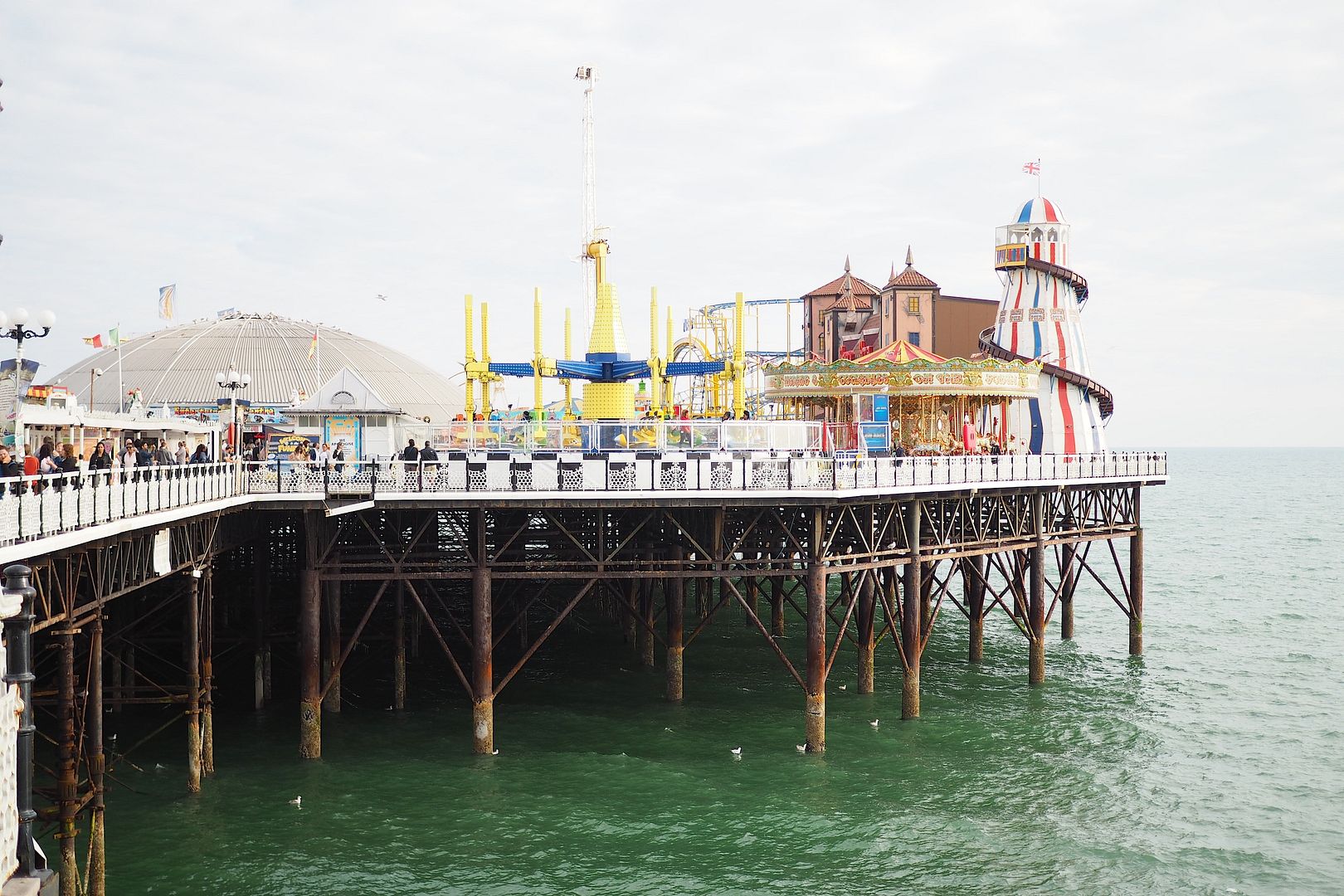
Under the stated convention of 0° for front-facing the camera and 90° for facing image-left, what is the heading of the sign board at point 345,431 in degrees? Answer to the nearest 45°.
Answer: approximately 0°

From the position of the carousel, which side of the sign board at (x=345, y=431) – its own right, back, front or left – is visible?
left
